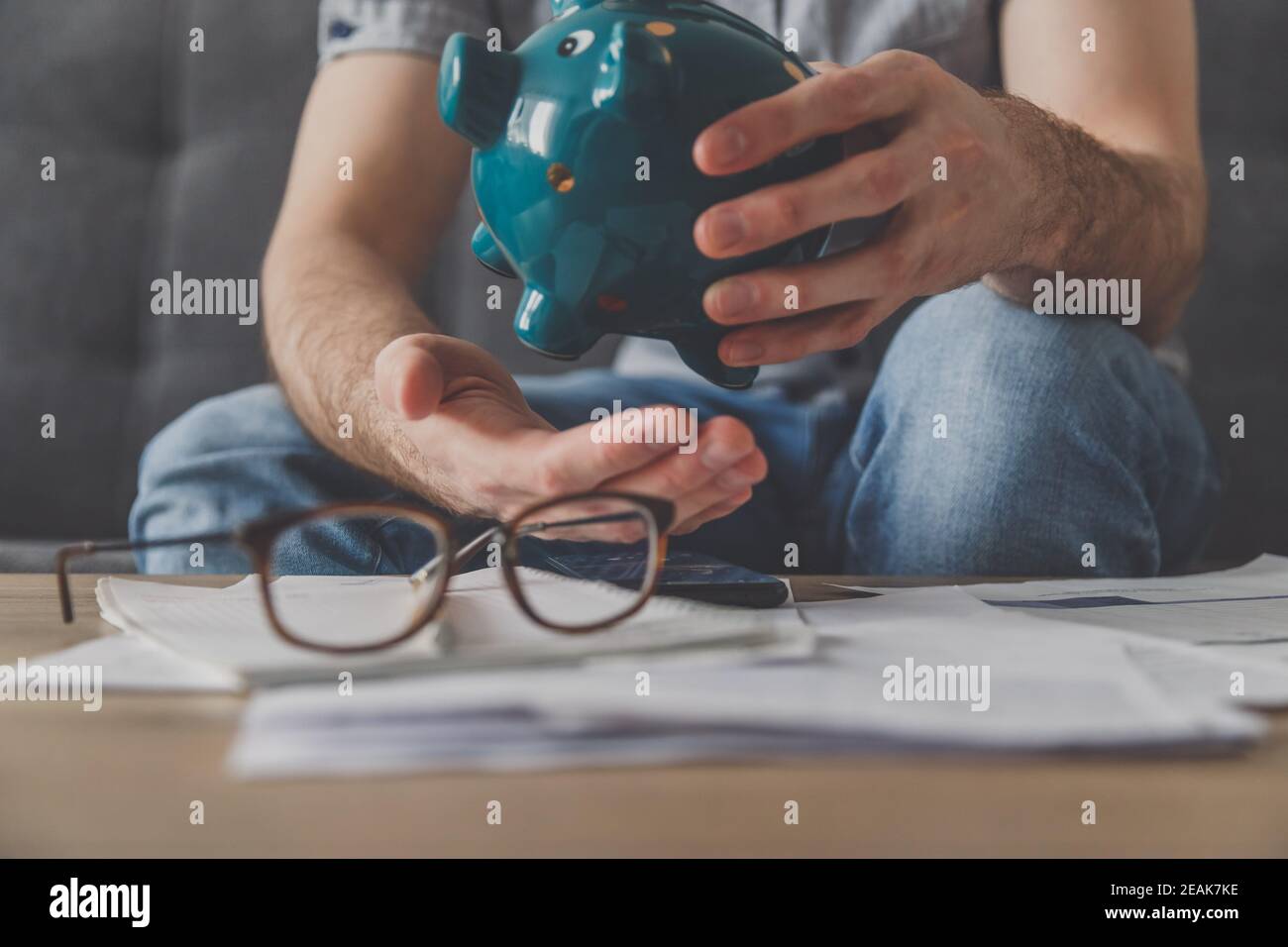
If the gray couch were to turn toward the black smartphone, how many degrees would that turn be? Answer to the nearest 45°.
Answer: approximately 45° to its left

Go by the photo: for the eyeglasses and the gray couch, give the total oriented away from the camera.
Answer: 0

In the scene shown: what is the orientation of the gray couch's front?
toward the camera

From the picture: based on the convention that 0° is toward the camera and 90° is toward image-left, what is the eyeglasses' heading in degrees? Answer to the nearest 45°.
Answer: approximately 315°
